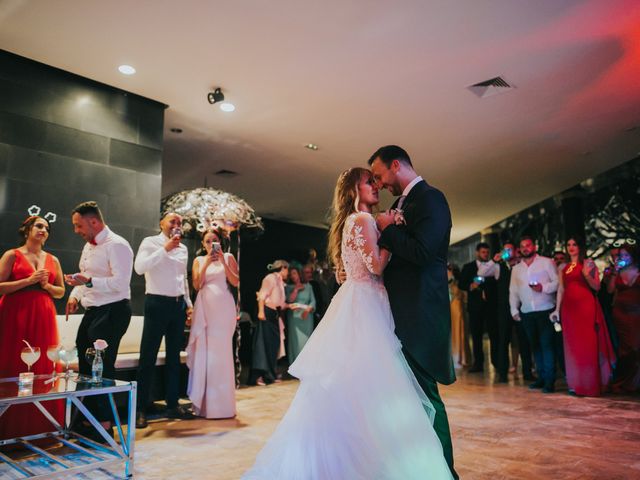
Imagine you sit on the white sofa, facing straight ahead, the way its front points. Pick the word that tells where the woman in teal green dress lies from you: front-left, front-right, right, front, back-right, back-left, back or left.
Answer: back-left

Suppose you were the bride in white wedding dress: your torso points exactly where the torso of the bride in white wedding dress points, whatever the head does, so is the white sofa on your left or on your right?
on your left

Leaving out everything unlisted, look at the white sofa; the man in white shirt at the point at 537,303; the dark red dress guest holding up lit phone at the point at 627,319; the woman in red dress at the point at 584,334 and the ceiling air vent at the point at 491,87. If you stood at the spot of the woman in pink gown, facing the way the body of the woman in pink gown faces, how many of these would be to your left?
4

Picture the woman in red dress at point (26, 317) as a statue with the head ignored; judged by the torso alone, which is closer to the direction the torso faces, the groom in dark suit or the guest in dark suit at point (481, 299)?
the groom in dark suit

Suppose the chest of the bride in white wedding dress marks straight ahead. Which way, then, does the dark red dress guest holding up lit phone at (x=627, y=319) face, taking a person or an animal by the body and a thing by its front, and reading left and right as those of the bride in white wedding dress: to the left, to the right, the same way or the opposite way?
the opposite way

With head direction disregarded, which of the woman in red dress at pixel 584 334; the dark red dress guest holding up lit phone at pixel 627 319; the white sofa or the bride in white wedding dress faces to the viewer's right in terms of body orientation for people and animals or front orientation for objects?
the bride in white wedding dress

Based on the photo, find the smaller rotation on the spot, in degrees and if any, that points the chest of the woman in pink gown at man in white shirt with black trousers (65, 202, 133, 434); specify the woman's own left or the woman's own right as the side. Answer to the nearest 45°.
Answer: approximately 45° to the woman's own right

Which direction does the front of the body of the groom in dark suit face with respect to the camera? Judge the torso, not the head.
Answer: to the viewer's left

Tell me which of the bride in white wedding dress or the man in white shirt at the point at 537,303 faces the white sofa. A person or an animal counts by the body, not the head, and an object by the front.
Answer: the man in white shirt

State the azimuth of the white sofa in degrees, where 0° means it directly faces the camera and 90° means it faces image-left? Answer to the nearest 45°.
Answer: approximately 0°

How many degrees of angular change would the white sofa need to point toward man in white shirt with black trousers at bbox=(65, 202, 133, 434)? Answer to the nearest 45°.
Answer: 0° — it already faces them

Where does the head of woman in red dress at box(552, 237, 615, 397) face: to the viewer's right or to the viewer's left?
to the viewer's left

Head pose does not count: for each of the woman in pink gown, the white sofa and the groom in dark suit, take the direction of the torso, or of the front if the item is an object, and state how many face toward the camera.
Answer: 2
